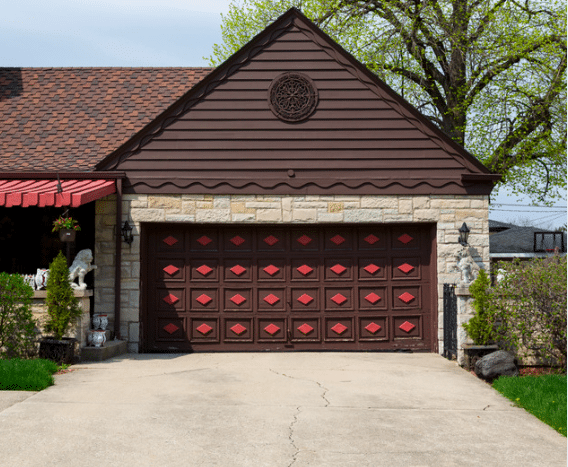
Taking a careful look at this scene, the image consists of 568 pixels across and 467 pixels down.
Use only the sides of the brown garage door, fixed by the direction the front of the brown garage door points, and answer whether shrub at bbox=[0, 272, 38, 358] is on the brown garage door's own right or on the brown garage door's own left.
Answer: on the brown garage door's own right
